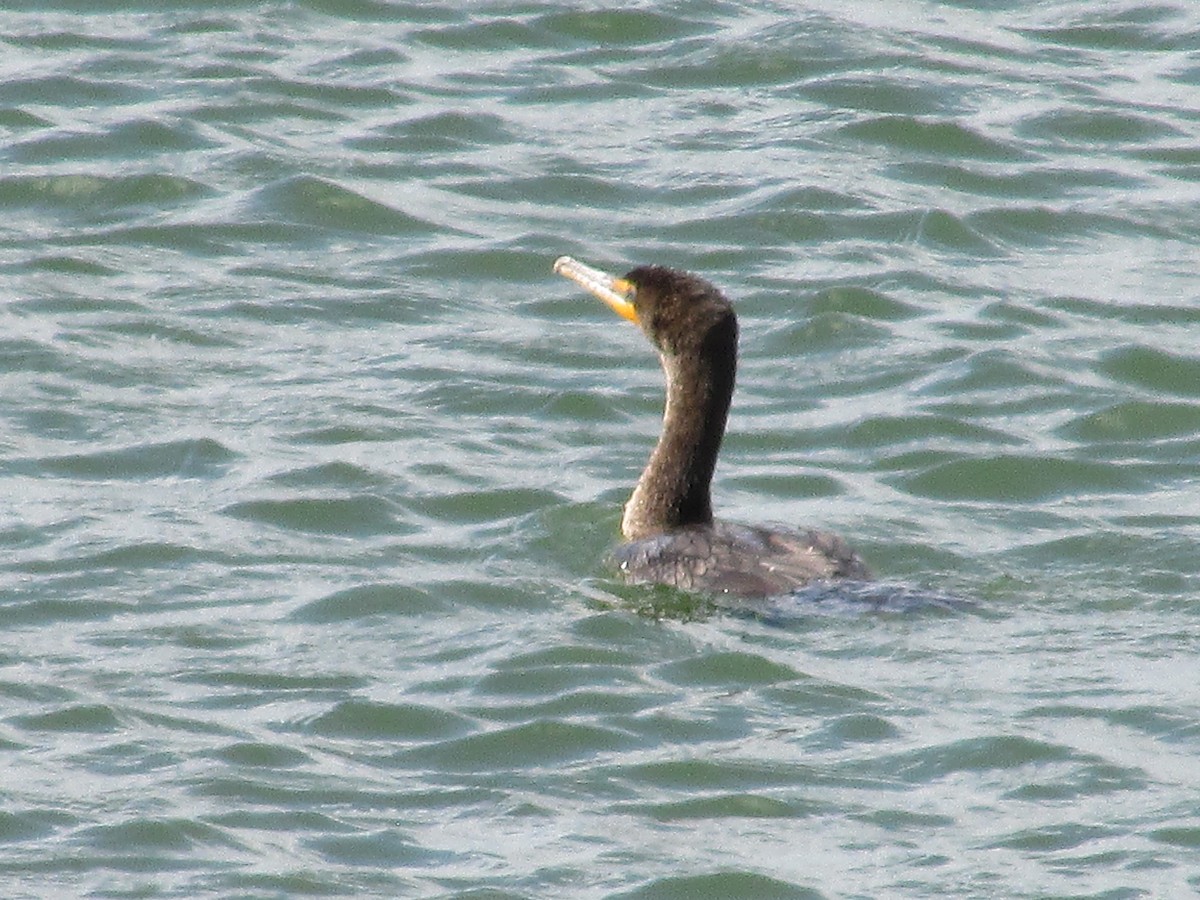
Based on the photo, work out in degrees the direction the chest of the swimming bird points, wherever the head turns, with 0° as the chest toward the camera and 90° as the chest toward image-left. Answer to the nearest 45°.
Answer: approximately 90°
